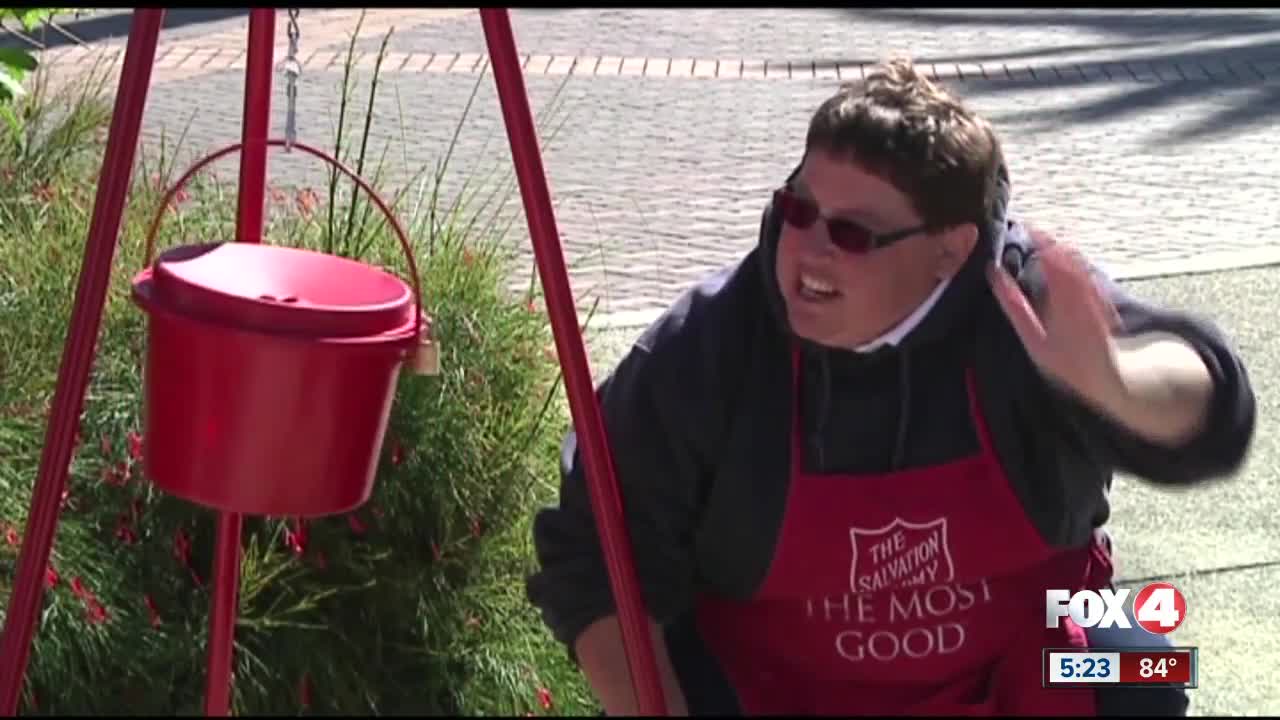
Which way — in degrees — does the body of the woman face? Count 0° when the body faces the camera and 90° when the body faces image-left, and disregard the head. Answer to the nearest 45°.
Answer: approximately 0°

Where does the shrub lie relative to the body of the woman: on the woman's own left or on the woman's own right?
on the woman's own right

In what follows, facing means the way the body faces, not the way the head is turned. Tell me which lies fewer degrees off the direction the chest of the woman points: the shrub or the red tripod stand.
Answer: the red tripod stand

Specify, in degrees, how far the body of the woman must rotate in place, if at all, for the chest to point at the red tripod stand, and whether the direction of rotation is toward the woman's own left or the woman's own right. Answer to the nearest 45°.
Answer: approximately 90° to the woman's own right

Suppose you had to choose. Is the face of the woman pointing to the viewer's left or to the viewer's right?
to the viewer's left
